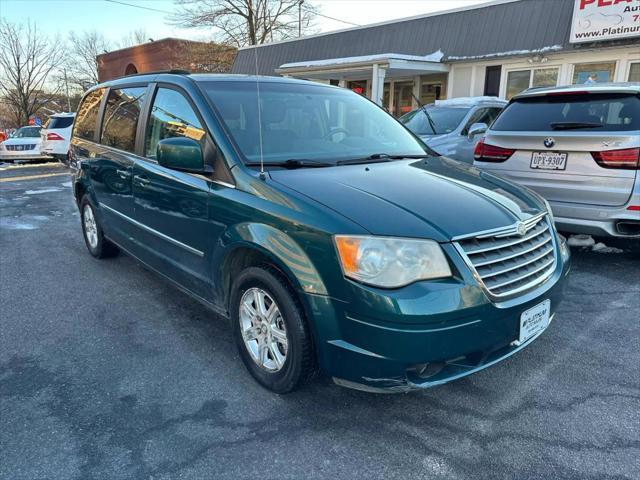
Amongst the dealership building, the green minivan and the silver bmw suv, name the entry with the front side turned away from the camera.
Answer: the silver bmw suv

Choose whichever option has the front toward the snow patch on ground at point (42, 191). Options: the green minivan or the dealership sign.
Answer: the dealership sign

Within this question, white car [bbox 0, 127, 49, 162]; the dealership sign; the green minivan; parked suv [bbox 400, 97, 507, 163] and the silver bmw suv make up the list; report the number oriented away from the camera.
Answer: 1

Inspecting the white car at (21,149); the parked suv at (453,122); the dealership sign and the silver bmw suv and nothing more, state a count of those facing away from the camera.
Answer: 1

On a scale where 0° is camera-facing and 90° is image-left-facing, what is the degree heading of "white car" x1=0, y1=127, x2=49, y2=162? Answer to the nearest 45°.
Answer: approximately 45°

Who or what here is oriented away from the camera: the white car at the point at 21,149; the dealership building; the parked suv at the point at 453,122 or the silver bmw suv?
the silver bmw suv

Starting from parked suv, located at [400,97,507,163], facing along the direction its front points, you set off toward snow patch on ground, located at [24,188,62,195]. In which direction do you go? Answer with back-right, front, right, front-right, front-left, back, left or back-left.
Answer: front-right

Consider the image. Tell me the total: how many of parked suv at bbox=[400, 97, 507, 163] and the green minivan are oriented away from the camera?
0

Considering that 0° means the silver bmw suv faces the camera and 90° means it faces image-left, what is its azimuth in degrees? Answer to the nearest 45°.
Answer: approximately 180°

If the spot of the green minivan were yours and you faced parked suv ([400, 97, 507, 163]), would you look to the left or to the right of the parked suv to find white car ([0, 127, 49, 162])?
left

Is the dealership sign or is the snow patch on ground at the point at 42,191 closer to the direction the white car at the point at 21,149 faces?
the snow patch on ground

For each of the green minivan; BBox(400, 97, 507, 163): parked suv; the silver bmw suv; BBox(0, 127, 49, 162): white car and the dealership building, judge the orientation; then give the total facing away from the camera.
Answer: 1

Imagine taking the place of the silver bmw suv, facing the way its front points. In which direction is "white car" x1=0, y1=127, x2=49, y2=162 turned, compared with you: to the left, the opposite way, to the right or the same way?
the opposite way

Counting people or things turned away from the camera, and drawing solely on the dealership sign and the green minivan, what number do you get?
0

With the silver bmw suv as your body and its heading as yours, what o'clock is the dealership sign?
The dealership sign is roughly at 12 o'clock from the silver bmw suv.

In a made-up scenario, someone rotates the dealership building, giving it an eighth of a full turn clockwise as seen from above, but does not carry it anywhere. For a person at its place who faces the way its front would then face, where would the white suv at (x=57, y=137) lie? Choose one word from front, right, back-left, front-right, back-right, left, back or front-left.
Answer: front

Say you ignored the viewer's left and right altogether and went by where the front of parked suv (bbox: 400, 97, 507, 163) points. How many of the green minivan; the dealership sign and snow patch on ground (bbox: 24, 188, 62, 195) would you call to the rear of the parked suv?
1

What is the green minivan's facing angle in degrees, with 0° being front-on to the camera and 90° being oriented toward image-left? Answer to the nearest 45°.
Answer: approximately 315°
